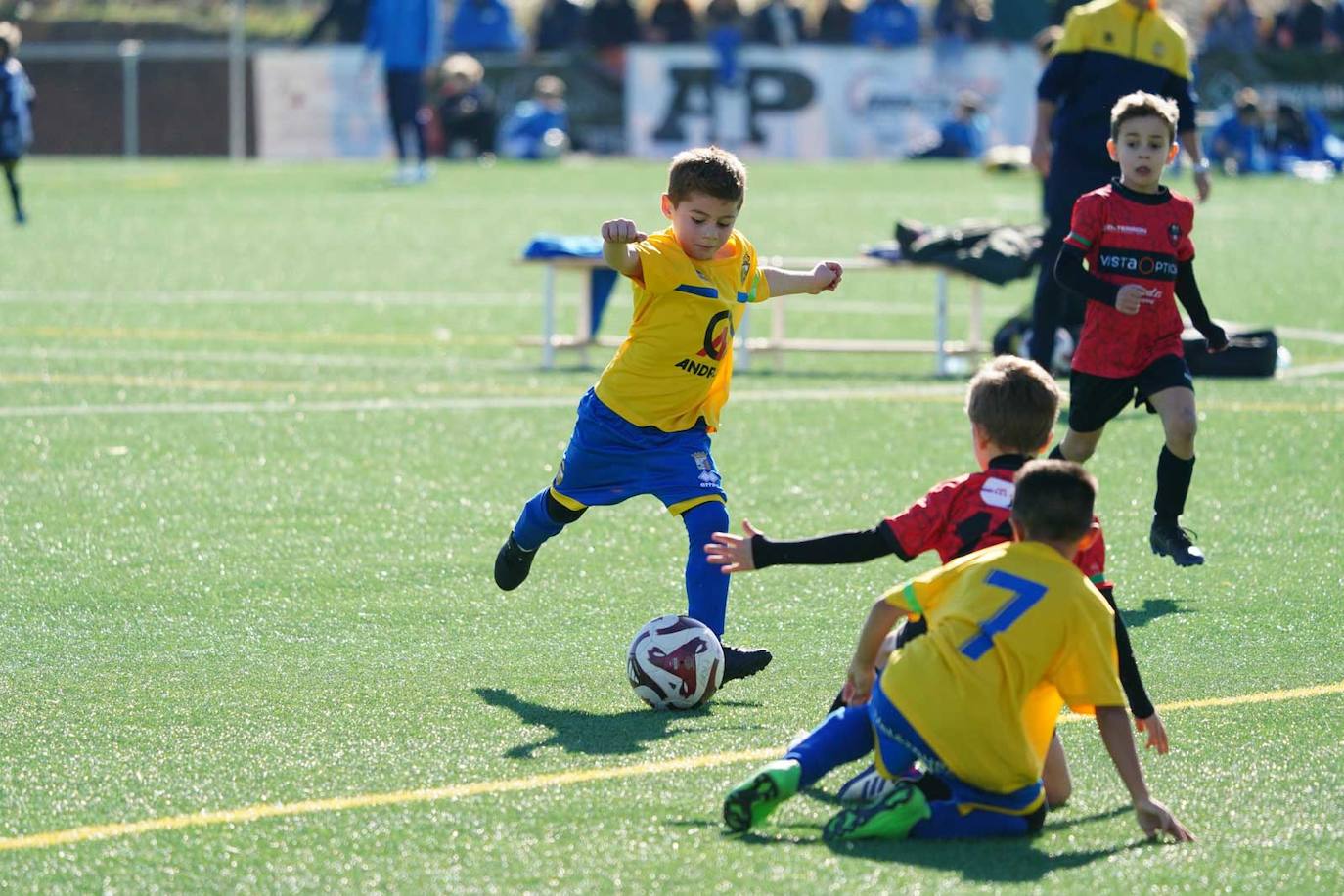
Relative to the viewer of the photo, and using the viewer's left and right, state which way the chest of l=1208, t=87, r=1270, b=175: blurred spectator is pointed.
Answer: facing the viewer

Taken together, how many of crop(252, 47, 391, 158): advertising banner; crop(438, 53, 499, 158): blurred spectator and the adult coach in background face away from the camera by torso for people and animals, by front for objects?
0

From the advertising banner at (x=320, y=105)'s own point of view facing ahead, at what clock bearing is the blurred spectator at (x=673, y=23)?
The blurred spectator is roughly at 9 o'clock from the advertising banner.

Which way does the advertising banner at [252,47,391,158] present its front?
toward the camera

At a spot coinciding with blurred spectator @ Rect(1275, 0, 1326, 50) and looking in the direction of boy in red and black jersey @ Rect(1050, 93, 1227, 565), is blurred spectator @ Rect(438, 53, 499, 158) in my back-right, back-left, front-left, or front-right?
front-right

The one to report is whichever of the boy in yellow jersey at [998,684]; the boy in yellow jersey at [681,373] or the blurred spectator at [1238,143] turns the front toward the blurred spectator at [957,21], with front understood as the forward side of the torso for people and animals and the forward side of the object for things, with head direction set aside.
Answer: the boy in yellow jersey at [998,684]

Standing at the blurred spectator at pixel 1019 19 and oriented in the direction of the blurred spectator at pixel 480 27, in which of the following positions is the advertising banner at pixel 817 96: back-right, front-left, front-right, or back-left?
front-left

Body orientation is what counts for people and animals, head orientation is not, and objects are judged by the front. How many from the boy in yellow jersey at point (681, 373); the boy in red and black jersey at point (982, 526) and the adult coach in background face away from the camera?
1

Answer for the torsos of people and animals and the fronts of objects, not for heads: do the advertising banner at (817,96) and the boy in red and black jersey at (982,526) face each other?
yes

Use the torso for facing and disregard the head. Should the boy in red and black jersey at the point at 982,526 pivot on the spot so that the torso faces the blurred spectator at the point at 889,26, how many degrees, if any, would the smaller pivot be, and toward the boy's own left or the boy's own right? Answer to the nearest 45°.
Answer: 0° — they already face them

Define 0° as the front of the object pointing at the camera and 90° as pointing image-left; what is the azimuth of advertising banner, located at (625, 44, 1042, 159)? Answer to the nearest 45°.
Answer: approximately 0°

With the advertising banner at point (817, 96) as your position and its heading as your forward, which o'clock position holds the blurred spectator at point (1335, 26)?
The blurred spectator is roughly at 8 o'clock from the advertising banner.

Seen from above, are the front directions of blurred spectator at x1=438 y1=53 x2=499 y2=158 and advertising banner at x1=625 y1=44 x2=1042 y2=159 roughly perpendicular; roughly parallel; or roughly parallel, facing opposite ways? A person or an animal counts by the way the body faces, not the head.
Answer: roughly parallel

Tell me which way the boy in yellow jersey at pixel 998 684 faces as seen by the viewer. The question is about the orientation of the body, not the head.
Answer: away from the camera

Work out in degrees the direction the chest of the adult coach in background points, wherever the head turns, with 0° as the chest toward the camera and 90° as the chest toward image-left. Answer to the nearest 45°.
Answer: approximately 0°

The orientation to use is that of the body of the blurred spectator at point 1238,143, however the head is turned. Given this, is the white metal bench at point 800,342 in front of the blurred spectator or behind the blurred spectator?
in front

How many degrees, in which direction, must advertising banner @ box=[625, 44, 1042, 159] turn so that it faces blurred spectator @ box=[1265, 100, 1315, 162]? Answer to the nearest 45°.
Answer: approximately 90° to its left
